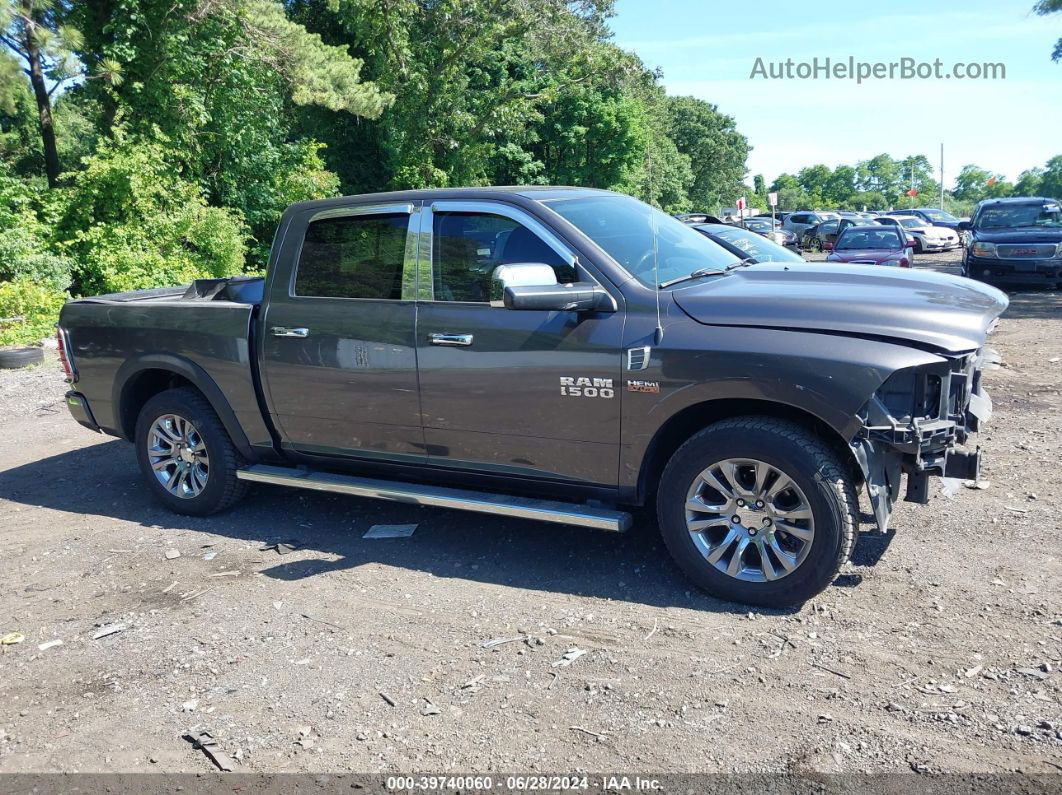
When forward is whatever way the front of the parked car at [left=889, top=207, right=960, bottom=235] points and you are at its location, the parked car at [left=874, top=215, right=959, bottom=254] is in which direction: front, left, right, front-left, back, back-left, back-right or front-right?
front-right

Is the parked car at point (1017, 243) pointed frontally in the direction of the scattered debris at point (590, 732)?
yes

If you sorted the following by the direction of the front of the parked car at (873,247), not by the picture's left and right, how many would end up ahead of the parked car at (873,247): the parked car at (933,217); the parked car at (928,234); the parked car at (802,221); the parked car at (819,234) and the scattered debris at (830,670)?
1

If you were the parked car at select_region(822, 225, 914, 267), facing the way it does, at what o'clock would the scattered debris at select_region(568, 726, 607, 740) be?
The scattered debris is roughly at 12 o'clock from the parked car.

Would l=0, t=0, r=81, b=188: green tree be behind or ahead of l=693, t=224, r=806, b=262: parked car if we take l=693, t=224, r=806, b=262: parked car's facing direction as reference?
behind

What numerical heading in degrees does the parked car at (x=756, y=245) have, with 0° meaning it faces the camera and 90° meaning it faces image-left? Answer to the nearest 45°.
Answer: approximately 315°

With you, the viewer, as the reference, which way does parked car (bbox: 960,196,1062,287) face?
facing the viewer

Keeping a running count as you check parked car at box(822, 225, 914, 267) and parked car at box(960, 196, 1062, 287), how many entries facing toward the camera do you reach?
2

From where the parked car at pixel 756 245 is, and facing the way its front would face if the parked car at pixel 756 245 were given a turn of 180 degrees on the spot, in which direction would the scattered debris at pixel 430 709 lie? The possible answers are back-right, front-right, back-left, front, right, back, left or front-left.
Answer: back-left

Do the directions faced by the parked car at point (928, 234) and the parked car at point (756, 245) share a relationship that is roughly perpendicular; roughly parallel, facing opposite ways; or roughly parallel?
roughly parallel

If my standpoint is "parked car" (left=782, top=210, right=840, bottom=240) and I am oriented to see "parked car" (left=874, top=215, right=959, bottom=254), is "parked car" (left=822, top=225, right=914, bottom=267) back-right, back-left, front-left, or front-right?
front-right

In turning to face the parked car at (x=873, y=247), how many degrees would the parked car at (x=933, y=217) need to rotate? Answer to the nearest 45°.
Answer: approximately 45° to its right

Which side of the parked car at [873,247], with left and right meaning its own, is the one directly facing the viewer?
front
